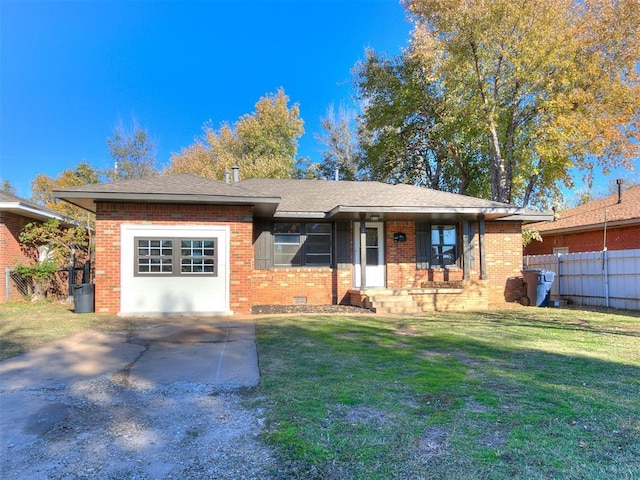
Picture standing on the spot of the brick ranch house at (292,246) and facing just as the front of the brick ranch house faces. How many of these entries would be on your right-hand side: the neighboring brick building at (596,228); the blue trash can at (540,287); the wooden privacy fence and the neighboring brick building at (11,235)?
1

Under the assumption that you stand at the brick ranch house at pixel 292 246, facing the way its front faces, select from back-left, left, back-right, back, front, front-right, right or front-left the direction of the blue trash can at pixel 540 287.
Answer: left

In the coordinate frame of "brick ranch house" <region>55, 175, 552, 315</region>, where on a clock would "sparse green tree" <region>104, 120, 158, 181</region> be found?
The sparse green tree is roughly at 5 o'clock from the brick ranch house.

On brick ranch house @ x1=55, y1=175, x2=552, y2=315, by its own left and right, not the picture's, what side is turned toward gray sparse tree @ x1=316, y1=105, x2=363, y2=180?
back

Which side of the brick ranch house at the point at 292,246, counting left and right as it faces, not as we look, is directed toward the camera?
front

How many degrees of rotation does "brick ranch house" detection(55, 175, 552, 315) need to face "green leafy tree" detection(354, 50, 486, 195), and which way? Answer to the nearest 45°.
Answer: approximately 135° to its left

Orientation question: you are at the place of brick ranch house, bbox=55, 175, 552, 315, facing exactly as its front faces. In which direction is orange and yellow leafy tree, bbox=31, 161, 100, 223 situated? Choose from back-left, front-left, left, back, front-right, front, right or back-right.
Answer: back-right

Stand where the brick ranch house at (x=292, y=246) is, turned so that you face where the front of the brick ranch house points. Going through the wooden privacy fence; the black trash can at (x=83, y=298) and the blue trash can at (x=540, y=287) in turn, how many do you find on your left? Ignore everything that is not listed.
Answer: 2

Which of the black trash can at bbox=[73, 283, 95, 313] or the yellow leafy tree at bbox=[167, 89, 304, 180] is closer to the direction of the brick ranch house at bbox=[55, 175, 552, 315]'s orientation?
the black trash can

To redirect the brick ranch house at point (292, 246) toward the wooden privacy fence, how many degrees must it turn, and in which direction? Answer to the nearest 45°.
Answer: approximately 90° to its left

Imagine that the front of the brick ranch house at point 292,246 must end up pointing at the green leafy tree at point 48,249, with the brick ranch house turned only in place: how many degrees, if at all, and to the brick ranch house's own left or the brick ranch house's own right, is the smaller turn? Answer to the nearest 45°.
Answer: approximately 90° to the brick ranch house's own right

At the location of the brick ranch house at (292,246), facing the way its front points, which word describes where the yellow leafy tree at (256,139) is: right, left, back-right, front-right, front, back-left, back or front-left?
back
